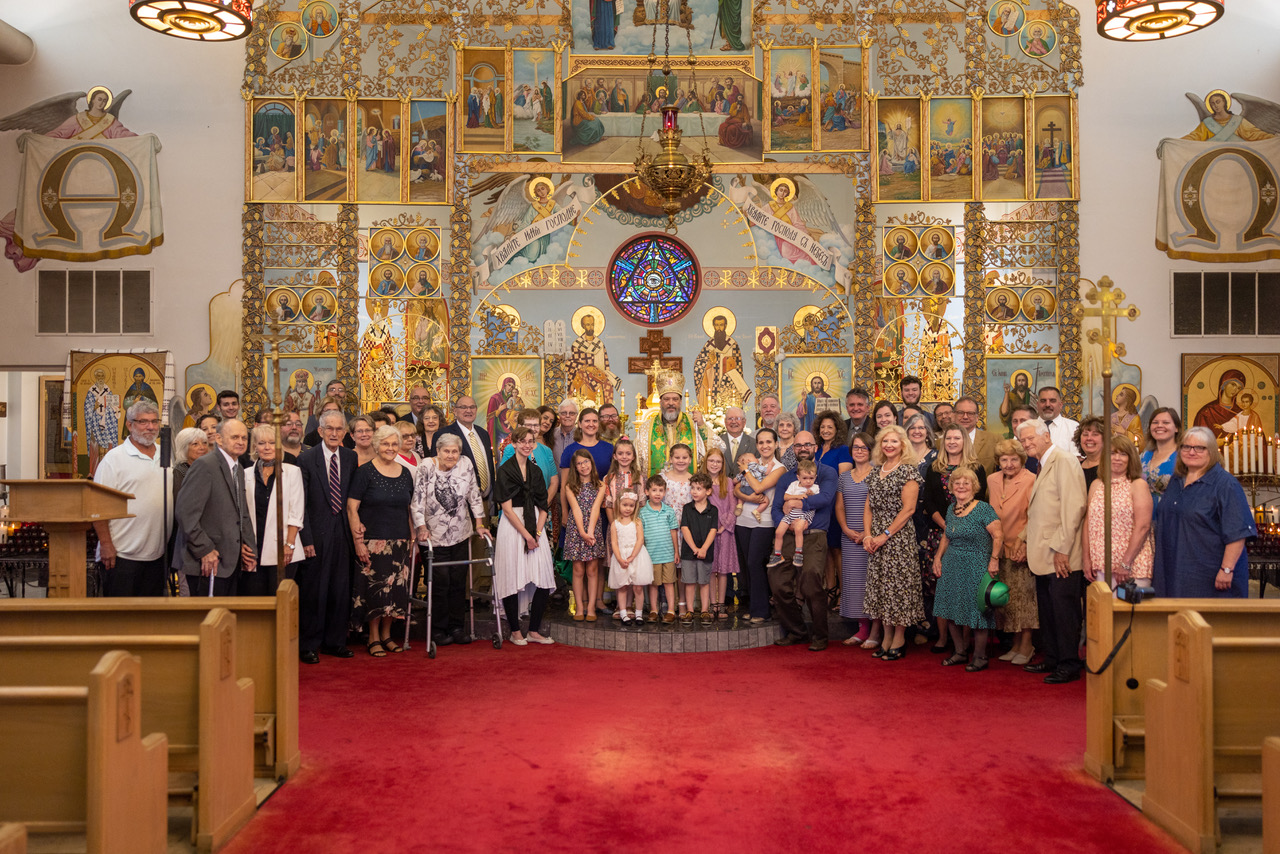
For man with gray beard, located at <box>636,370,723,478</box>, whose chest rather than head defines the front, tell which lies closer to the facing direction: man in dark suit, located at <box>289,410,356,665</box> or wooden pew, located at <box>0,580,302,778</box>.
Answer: the wooden pew

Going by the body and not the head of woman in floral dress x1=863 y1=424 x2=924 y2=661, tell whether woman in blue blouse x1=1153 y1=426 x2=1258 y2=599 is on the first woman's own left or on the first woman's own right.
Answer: on the first woman's own left

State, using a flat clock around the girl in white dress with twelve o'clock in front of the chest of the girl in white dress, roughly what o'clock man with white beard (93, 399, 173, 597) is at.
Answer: The man with white beard is roughly at 2 o'clock from the girl in white dress.

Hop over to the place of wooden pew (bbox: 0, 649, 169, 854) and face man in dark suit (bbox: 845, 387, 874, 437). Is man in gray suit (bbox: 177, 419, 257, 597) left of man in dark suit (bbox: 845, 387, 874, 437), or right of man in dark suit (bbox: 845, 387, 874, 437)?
left

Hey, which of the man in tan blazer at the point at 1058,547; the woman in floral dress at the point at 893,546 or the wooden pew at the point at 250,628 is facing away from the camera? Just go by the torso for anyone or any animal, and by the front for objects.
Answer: the wooden pew

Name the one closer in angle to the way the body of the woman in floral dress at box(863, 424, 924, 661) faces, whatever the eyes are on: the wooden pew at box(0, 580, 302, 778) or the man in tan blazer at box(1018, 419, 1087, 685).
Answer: the wooden pew

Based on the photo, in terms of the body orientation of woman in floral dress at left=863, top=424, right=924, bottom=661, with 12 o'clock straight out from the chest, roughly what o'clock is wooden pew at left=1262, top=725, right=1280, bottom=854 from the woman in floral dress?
The wooden pew is roughly at 10 o'clock from the woman in floral dress.

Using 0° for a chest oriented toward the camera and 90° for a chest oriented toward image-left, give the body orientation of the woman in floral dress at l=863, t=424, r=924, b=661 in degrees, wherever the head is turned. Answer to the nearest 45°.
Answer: approximately 45°

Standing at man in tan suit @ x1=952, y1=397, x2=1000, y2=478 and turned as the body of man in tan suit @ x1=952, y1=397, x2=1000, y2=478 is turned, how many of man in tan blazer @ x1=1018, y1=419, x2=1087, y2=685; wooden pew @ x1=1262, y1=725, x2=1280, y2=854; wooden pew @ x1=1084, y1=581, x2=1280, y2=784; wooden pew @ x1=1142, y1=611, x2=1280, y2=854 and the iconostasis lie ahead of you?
4

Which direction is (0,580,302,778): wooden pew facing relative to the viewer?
away from the camera

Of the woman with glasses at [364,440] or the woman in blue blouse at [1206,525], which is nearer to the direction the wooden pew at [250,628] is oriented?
the woman with glasses

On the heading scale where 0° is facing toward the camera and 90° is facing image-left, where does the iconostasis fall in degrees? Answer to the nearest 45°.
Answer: approximately 0°
